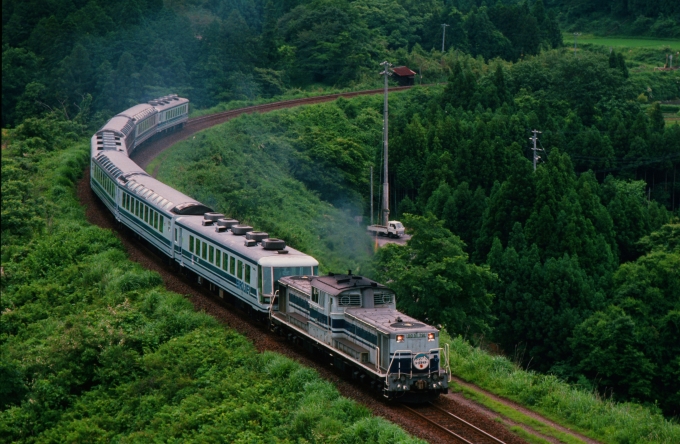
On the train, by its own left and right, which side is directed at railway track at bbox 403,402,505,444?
front

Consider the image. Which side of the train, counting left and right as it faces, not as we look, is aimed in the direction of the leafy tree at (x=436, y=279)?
left

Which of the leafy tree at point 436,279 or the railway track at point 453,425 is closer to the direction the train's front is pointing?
the railway track

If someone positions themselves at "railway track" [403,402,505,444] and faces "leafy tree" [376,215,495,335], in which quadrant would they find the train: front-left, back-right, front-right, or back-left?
front-left

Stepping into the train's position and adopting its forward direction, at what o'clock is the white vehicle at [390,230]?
The white vehicle is roughly at 8 o'clock from the train.

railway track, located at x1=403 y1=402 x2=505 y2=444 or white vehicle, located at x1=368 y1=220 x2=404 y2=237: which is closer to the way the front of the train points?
the railway track

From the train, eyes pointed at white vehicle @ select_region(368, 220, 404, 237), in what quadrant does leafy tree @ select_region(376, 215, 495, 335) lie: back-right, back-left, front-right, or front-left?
front-right

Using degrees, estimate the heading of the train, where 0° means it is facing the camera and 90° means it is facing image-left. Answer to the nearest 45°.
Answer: approximately 315°
